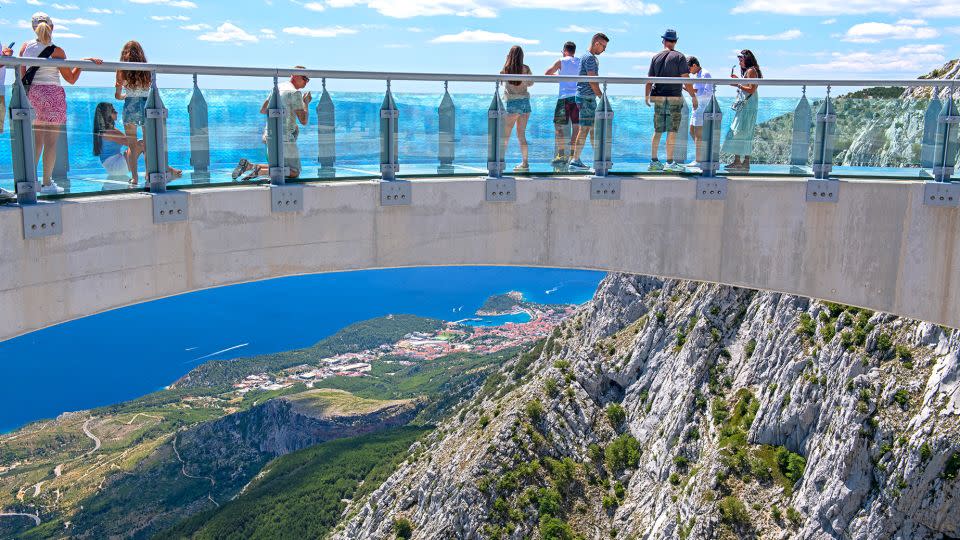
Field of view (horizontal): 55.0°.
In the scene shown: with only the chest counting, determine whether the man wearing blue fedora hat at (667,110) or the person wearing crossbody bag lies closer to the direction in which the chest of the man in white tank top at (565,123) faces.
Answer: the person wearing crossbody bag
